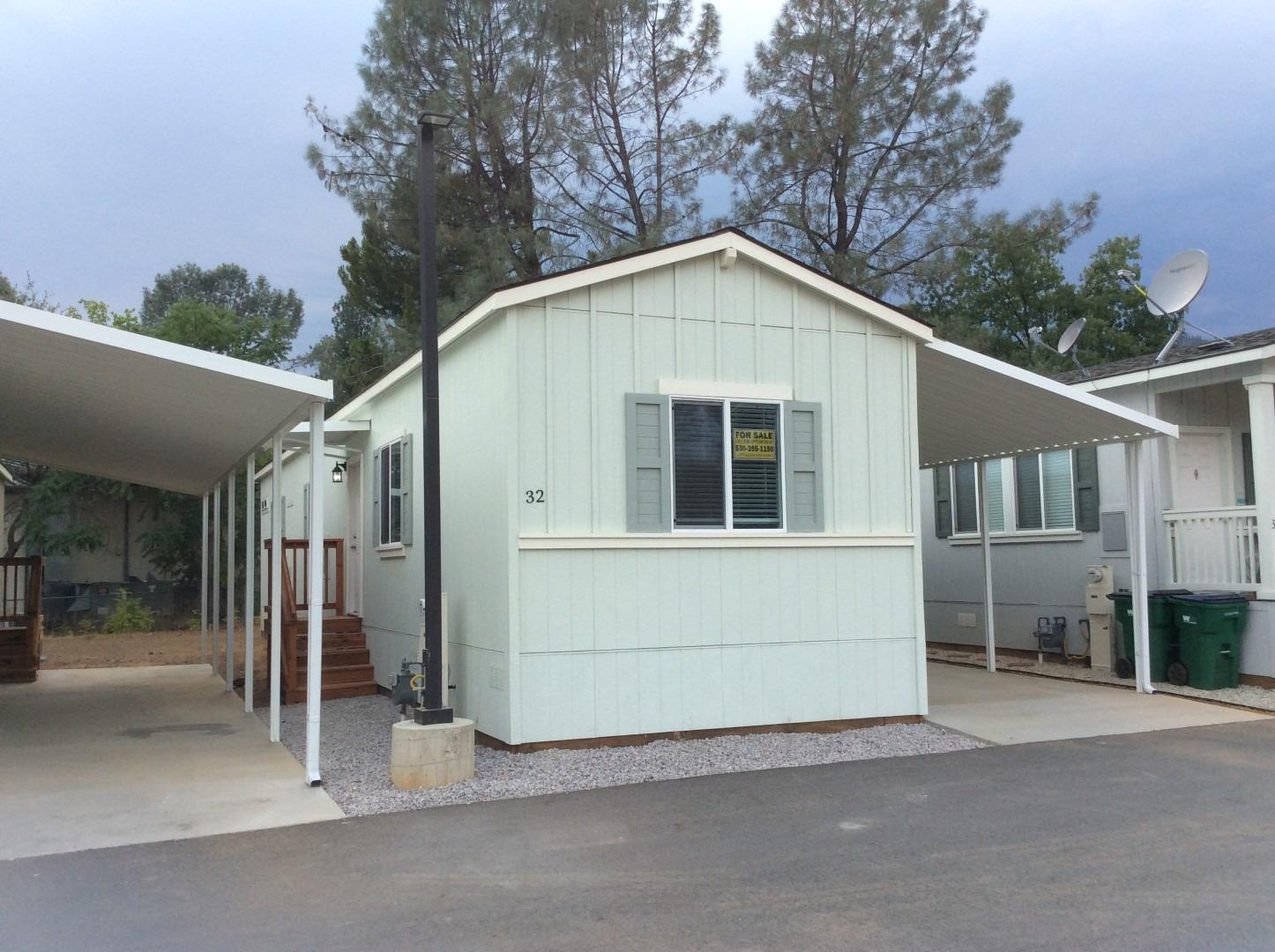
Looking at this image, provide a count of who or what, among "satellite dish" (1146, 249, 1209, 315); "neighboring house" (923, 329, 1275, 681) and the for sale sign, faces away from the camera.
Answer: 0

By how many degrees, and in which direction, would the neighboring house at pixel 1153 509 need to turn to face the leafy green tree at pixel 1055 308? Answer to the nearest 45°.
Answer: approximately 135° to its right

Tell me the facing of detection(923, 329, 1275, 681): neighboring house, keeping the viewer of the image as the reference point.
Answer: facing the viewer and to the left of the viewer

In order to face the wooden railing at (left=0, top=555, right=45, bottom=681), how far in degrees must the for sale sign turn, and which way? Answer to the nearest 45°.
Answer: approximately 135° to its right

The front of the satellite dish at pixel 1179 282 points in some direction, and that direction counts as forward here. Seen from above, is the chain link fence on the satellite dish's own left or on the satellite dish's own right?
on the satellite dish's own right

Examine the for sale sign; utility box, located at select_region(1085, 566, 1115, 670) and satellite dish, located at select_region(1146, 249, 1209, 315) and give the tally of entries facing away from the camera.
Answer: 0

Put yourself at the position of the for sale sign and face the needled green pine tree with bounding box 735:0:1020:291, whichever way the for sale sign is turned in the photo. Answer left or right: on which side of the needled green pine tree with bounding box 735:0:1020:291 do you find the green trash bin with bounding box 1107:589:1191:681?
right

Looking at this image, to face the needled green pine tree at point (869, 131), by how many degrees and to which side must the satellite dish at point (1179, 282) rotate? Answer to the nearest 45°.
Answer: approximately 90° to its right

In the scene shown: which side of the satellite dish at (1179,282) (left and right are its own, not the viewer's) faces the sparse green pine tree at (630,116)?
right

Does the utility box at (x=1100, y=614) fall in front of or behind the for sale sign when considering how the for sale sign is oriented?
behind

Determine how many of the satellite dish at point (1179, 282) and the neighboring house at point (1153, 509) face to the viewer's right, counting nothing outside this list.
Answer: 0

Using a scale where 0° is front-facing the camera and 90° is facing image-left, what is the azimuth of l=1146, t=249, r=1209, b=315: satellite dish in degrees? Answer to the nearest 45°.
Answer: approximately 45°

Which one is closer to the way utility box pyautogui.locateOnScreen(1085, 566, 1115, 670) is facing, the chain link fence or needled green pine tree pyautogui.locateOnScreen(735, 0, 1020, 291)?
the chain link fence

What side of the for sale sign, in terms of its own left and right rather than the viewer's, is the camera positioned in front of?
front
